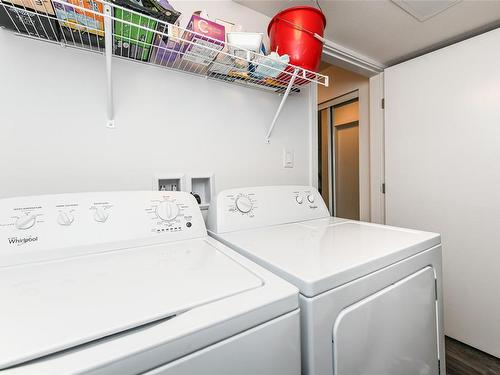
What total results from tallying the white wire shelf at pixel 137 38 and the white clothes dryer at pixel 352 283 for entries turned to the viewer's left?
0

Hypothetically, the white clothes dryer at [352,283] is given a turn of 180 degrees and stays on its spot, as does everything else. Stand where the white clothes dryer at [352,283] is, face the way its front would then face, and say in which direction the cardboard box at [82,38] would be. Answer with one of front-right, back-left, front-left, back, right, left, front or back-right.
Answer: front-left

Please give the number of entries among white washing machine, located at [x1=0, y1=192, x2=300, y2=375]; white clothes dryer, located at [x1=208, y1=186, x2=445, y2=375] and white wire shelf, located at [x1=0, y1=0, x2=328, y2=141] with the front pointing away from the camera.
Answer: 0

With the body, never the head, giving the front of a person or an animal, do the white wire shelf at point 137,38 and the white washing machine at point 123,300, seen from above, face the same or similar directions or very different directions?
same or similar directions

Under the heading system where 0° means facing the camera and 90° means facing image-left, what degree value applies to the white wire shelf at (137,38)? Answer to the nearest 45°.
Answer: approximately 315°

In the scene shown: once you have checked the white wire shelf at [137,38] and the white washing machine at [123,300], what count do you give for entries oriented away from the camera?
0

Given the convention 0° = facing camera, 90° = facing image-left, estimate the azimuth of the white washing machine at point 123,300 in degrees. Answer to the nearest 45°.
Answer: approximately 315°
